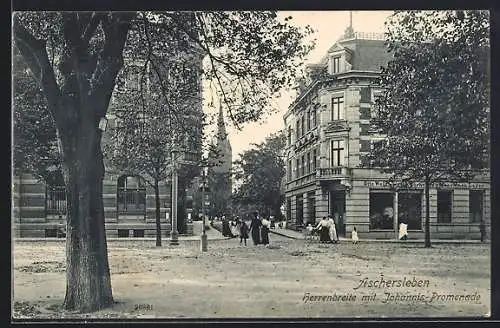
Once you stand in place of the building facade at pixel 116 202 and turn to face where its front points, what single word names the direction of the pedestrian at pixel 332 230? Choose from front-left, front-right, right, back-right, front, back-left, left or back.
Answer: left

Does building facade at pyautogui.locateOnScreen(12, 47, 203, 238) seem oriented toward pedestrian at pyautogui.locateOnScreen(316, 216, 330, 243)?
no

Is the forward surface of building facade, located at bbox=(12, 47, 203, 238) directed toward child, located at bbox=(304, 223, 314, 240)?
no

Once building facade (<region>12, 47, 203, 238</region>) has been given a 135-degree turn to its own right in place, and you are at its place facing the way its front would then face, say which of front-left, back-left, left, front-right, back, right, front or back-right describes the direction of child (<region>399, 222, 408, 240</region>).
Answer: back-right

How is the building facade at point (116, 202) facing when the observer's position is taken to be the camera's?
facing the viewer
